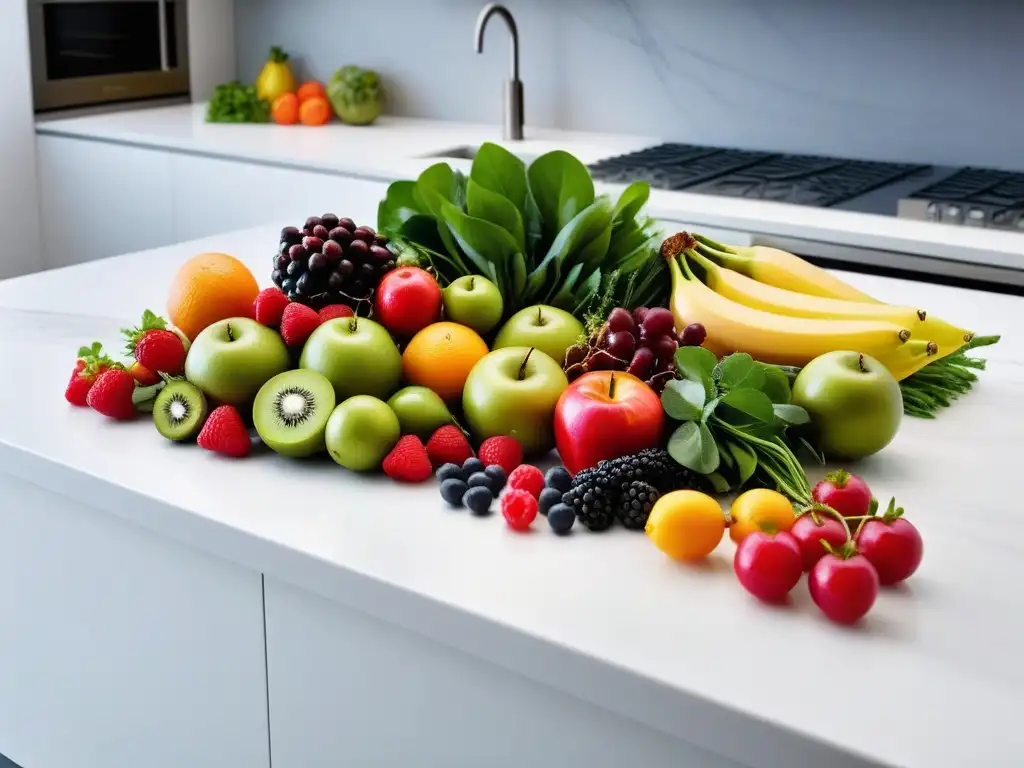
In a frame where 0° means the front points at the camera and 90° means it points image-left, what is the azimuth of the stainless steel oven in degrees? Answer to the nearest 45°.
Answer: approximately 315°

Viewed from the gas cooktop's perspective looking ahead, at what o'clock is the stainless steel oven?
The stainless steel oven is roughly at 2 o'clock from the gas cooktop.

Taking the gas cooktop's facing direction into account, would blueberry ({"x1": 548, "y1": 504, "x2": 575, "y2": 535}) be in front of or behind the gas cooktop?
in front

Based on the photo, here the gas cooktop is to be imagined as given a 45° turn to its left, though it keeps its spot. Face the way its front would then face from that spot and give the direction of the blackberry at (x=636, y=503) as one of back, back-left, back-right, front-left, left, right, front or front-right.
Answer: front

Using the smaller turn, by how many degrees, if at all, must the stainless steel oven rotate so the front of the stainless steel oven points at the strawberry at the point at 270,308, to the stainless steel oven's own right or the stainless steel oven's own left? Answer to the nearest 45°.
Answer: approximately 45° to the stainless steel oven's own right
